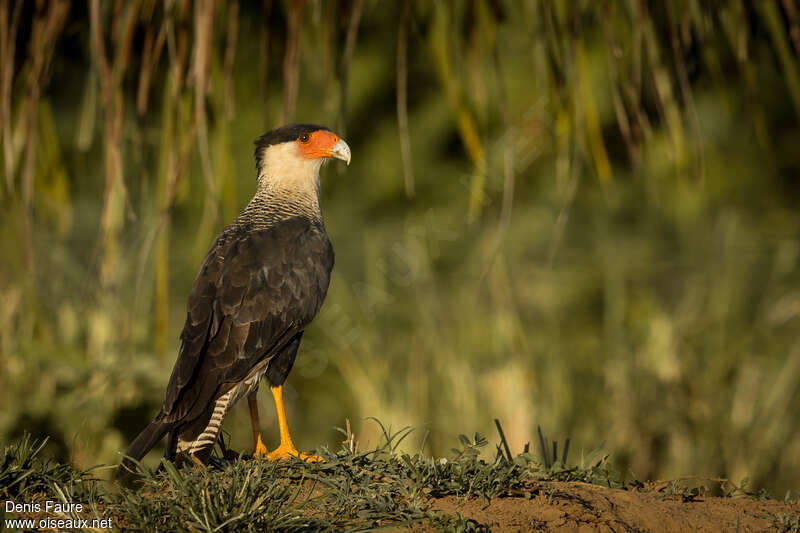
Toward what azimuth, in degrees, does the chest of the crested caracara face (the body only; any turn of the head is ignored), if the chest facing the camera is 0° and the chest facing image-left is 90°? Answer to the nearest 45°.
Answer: approximately 270°
